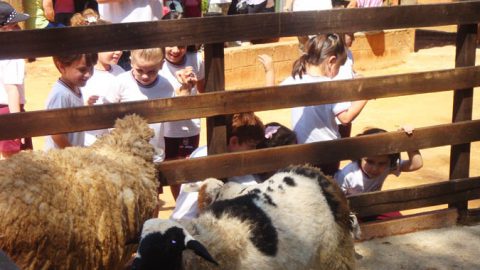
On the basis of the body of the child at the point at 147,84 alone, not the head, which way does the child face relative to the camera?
toward the camera

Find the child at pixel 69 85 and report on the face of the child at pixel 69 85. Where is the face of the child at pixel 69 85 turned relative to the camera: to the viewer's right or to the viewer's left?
to the viewer's right

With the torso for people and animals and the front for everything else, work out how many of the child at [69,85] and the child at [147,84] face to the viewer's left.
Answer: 0

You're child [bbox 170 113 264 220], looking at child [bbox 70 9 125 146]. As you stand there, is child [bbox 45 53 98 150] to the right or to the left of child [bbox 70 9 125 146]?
left

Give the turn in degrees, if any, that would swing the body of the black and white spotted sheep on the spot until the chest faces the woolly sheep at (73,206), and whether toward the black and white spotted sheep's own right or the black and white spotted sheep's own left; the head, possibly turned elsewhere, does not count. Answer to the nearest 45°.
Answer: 0° — it already faces it

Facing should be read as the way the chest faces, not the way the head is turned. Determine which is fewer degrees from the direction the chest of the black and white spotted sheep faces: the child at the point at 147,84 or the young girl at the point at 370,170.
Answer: the child

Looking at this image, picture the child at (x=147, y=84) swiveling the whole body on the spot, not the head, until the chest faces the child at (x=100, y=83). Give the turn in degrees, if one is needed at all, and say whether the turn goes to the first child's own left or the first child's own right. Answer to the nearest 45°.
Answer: approximately 135° to the first child's own right

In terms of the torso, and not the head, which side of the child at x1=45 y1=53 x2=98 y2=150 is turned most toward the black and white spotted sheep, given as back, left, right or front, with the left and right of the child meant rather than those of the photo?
front

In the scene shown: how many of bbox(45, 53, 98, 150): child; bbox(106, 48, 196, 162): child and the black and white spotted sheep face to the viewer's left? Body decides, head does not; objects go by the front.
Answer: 1

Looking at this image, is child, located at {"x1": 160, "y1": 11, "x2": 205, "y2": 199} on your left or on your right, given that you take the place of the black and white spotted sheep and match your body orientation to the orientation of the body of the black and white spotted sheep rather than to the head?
on your right

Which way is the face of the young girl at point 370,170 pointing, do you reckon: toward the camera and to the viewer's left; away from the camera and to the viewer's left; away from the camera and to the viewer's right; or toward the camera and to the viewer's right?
toward the camera and to the viewer's left

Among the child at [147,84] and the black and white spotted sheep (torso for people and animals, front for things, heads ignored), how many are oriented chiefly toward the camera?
1

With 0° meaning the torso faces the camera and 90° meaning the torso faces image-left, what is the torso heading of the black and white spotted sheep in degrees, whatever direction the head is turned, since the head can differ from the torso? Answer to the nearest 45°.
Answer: approximately 90°

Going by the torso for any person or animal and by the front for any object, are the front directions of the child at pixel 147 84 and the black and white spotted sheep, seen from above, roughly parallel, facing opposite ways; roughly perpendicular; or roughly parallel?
roughly perpendicular
